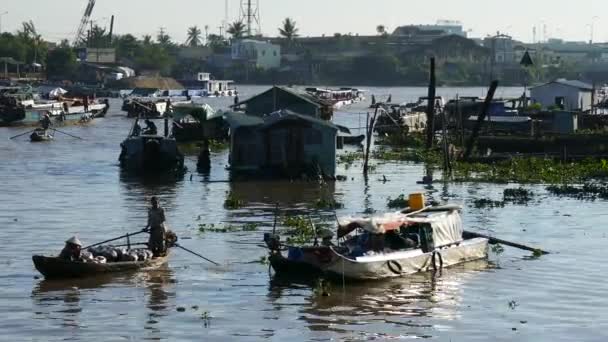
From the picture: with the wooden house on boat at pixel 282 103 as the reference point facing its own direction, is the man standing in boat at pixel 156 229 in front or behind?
in front

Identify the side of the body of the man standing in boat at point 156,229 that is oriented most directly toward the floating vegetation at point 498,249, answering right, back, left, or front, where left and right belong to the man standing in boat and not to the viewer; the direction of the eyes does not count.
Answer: back

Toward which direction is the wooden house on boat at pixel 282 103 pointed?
toward the camera

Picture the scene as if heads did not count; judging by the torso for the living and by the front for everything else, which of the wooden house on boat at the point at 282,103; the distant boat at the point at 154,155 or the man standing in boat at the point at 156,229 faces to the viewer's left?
the man standing in boat

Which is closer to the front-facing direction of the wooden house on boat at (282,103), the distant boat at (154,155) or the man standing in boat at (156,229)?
the man standing in boat

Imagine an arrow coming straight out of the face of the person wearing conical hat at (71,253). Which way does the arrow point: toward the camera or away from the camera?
toward the camera

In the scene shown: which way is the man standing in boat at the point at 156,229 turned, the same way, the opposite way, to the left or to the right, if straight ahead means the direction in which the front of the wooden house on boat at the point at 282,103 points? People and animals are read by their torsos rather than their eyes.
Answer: to the right

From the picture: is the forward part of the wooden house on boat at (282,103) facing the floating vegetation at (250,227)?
yes

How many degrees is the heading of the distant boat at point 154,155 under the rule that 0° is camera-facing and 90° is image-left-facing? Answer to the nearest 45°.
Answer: approximately 180°

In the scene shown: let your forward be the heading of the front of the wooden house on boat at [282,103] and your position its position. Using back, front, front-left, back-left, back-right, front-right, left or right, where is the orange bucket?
front

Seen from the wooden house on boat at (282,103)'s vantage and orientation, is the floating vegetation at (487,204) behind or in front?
in front

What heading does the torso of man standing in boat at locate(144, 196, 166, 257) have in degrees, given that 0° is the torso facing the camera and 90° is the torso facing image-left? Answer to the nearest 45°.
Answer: approximately 90°

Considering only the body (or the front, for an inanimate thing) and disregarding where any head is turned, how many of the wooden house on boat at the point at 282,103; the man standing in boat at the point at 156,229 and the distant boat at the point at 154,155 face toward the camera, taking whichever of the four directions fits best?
1

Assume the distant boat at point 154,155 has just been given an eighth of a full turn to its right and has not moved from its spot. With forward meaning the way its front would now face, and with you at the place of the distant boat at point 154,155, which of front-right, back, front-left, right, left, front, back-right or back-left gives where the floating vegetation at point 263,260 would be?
back-right
